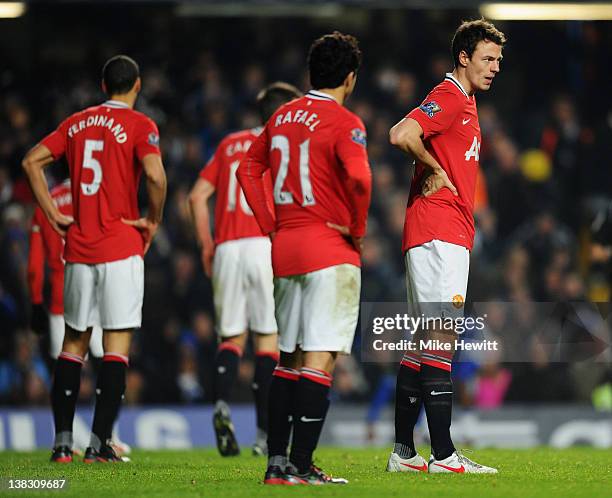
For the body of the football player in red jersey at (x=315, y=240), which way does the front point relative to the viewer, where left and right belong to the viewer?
facing away from the viewer and to the right of the viewer

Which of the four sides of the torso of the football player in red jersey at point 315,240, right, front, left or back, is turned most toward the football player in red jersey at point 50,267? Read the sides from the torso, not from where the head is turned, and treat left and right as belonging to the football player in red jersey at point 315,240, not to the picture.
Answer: left

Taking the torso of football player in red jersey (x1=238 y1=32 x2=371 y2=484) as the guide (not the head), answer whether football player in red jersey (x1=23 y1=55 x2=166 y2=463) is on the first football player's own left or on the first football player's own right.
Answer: on the first football player's own left

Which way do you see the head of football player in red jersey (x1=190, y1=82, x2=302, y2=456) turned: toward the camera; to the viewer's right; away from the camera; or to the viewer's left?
away from the camera

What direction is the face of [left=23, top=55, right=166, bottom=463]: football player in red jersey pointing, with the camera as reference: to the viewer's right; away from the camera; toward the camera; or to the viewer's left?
away from the camera

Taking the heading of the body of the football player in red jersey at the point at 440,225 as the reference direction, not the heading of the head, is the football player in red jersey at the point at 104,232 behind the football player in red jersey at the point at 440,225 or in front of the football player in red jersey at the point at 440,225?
behind
